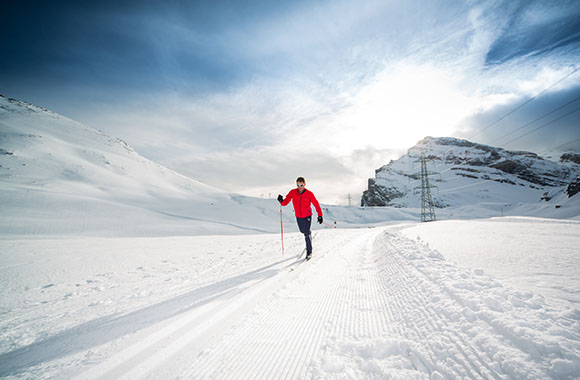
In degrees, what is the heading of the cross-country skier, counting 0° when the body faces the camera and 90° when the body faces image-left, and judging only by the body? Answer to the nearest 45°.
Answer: approximately 0°
